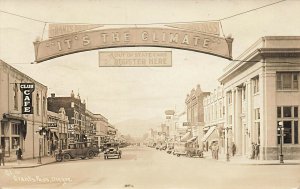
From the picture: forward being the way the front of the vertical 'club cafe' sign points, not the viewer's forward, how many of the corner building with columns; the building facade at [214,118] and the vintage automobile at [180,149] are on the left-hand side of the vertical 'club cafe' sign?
3

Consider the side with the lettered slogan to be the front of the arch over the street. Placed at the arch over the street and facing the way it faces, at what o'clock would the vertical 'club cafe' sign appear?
The vertical 'club cafe' sign is roughly at 3 o'clock from the arch over the street.

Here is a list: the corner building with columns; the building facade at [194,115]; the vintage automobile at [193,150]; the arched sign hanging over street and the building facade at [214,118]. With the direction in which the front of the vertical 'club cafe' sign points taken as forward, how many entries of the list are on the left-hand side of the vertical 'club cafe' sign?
5

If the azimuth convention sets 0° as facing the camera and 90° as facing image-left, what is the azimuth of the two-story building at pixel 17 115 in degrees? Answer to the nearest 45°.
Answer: approximately 315°

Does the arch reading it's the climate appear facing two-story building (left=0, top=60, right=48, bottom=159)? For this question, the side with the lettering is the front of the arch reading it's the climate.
no

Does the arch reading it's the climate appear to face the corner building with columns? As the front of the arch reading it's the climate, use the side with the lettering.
no

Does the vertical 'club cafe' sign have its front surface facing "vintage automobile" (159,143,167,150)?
no

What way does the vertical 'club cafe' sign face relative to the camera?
toward the camera

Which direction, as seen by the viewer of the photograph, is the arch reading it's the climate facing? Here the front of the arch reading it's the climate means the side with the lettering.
facing the viewer

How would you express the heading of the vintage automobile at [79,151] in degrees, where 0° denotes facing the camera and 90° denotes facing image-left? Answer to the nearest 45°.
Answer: approximately 45°

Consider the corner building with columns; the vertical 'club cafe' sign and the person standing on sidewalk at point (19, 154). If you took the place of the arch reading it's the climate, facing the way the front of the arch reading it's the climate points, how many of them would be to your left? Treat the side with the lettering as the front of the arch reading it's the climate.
1
